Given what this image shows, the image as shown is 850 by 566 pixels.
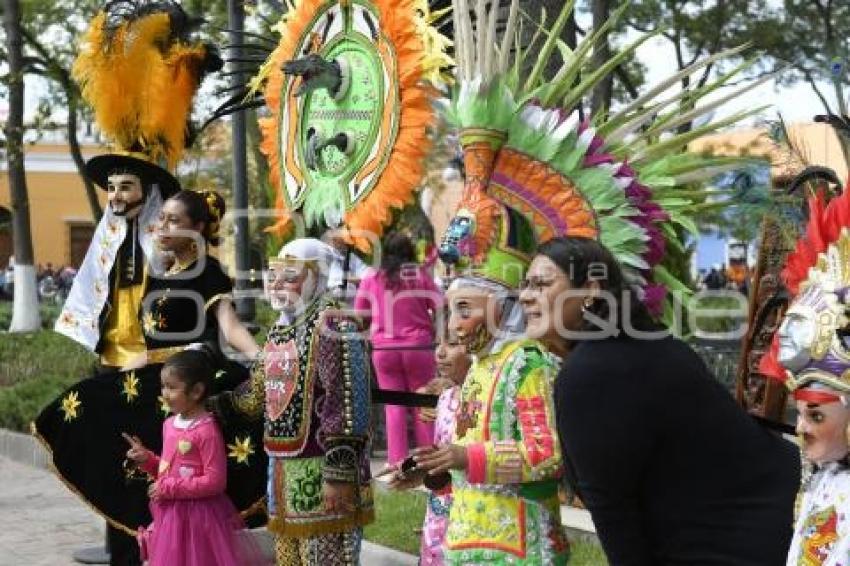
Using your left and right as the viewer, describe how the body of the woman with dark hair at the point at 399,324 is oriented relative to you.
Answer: facing away from the viewer

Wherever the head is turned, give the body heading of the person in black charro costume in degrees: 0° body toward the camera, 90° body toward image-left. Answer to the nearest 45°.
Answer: approximately 45°

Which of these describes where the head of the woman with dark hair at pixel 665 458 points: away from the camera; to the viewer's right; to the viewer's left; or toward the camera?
to the viewer's left

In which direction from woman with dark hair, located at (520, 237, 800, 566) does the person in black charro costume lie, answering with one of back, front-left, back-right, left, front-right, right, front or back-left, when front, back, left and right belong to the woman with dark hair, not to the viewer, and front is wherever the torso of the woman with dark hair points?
front-right

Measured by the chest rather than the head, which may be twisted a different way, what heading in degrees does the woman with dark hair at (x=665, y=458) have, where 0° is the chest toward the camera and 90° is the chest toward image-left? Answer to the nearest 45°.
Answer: approximately 90°

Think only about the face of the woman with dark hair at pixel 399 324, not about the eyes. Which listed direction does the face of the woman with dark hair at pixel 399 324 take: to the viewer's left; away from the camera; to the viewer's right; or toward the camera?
away from the camera

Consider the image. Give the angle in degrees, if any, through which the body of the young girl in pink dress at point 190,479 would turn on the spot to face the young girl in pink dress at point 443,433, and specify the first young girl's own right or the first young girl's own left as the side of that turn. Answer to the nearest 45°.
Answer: approximately 90° to the first young girl's own left

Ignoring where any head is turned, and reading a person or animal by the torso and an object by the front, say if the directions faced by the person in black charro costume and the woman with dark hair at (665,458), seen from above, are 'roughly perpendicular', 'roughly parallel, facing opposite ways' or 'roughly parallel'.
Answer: roughly perpendicular
